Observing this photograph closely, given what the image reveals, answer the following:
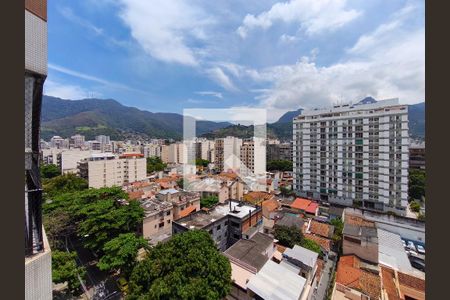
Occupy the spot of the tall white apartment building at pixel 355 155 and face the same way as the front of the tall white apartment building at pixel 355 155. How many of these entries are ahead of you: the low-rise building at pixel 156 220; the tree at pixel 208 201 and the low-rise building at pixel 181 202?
3

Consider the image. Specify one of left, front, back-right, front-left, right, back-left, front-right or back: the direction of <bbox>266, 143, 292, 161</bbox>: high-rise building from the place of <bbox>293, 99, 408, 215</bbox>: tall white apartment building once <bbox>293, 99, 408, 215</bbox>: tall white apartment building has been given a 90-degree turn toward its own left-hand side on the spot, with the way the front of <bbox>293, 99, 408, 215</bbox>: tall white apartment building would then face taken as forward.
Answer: back

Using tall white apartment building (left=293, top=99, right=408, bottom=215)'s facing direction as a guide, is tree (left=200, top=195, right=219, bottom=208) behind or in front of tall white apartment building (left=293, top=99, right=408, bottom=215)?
in front

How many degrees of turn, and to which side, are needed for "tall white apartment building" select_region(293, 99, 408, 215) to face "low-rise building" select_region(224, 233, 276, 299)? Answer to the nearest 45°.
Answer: approximately 45° to its left

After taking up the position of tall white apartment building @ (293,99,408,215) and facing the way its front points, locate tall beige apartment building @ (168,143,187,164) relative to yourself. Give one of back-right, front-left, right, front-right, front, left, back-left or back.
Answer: back-right

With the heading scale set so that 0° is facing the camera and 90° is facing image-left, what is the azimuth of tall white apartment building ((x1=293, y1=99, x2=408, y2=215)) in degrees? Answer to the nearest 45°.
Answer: approximately 45°

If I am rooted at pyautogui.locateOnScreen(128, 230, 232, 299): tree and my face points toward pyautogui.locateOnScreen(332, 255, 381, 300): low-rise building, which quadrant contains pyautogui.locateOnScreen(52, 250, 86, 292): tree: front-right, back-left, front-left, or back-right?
back-left

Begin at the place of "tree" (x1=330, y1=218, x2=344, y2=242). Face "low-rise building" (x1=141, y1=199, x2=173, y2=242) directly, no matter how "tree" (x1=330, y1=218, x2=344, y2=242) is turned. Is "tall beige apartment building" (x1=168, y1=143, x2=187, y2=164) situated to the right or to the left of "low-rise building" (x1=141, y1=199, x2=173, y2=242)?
right

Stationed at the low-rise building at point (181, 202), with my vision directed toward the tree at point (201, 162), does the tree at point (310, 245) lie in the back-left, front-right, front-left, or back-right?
back-right

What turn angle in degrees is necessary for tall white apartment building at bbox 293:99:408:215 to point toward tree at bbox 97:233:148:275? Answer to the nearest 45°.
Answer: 0° — it already faces it

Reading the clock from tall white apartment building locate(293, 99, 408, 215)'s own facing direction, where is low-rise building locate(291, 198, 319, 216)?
The low-rise building is roughly at 12 o'clock from the tall white apartment building.

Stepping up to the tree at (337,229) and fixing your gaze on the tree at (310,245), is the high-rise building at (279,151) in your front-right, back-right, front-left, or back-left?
back-right
